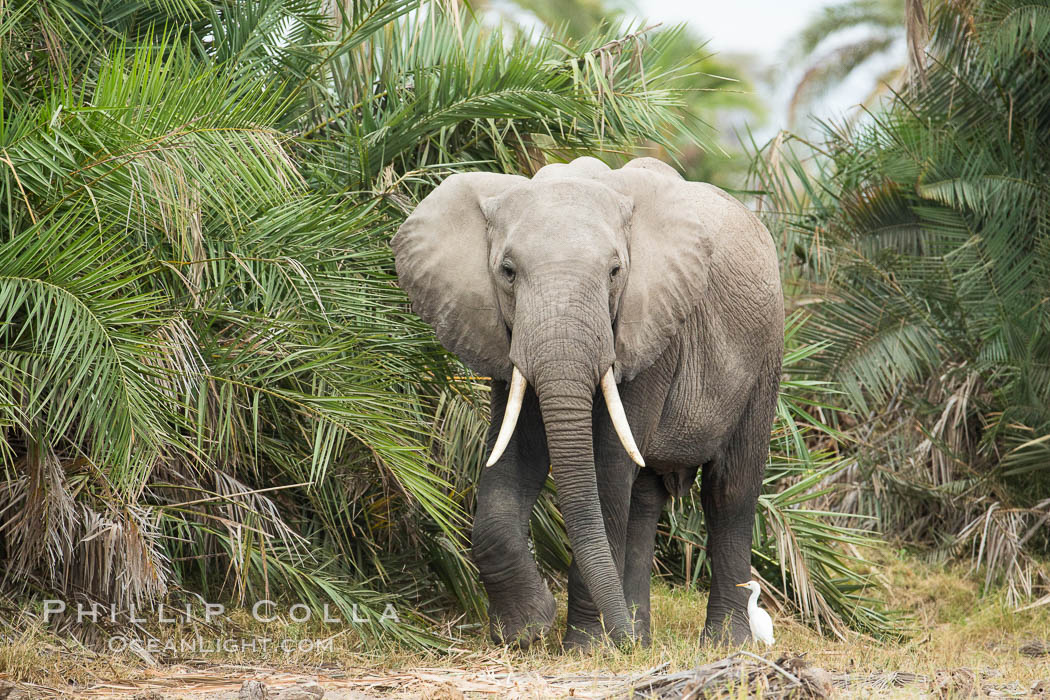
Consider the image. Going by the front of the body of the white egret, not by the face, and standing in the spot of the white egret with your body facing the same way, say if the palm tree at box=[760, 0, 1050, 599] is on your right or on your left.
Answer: on your right

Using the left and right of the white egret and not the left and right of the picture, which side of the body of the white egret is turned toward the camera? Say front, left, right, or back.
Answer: left

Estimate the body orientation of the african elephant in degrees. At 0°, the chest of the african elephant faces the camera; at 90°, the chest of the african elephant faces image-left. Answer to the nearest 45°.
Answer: approximately 45°

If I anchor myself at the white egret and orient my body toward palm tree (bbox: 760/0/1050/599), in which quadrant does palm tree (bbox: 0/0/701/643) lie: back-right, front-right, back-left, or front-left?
front-left

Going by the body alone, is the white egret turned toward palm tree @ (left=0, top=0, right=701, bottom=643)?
yes
